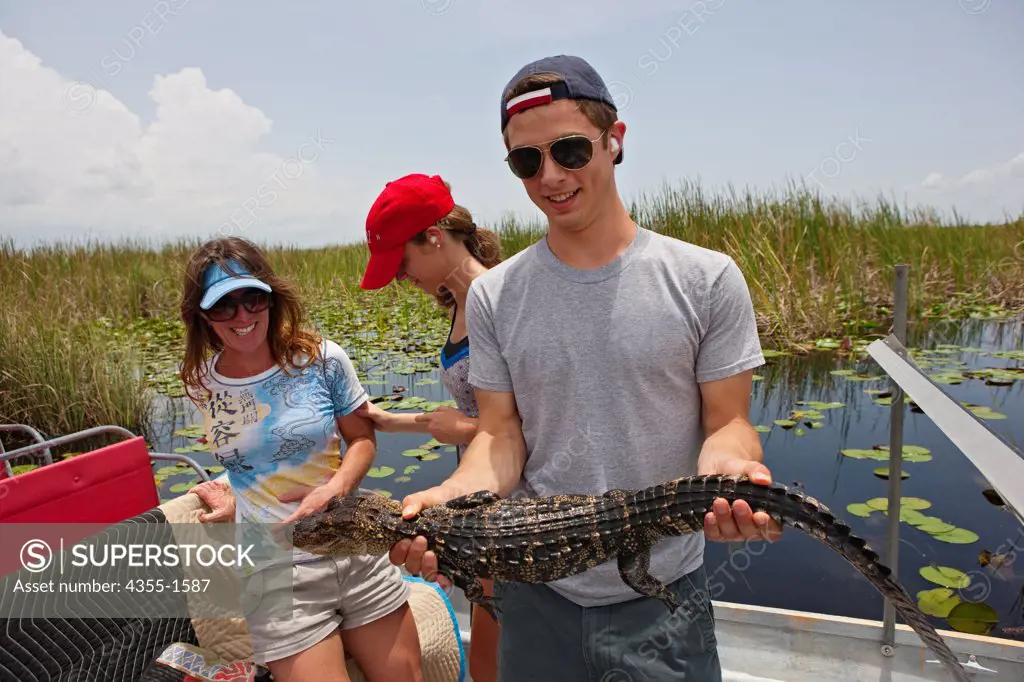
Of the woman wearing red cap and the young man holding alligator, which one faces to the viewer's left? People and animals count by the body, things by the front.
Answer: the woman wearing red cap

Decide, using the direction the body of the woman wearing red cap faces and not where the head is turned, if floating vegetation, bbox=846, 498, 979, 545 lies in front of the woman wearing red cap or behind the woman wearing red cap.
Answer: behind

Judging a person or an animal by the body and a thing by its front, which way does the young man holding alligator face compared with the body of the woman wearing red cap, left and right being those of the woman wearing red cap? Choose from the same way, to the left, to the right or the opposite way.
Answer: to the left

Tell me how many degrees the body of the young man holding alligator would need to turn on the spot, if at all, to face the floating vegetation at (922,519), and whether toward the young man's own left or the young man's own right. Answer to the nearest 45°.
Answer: approximately 135° to the young man's own left

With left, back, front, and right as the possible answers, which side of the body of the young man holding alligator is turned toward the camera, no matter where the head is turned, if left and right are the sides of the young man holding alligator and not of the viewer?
front

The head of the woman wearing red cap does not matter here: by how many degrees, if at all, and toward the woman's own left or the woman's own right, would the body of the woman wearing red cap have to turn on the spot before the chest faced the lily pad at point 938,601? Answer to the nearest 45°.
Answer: approximately 180°

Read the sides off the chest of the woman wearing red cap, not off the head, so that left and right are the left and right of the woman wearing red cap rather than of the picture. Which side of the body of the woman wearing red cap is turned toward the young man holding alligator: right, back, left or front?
left

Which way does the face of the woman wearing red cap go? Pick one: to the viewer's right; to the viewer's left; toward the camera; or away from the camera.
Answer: to the viewer's left

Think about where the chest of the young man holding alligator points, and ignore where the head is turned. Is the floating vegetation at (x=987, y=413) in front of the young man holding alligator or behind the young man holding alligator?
behind

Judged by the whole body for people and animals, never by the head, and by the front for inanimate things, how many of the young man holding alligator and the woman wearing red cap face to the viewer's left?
1

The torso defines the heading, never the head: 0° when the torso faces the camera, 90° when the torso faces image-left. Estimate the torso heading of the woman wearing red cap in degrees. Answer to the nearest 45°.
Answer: approximately 90°
